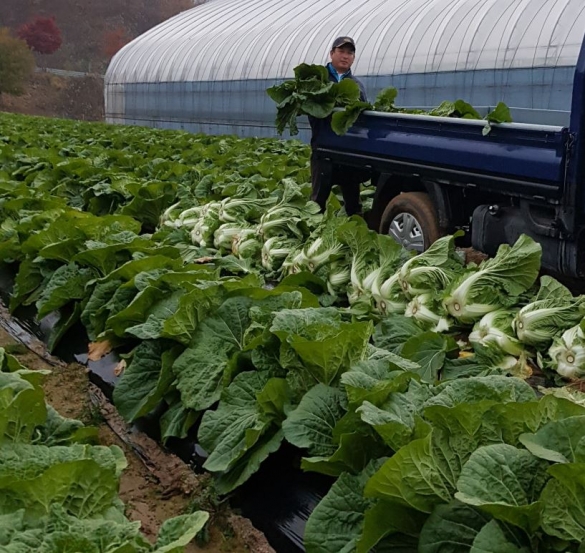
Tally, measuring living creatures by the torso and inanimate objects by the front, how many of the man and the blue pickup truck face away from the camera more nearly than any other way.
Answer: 0

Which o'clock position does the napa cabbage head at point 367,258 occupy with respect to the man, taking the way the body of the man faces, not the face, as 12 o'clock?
The napa cabbage head is roughly at 12 o'clock from the man.

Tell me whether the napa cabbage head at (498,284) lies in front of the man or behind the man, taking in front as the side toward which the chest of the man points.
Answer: in front

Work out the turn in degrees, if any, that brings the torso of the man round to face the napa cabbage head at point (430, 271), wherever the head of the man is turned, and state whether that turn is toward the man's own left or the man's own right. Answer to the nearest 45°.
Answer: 0° — they already face it

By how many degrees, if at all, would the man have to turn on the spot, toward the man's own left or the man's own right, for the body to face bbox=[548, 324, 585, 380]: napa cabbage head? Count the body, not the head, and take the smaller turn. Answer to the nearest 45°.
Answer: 0° — they already face it

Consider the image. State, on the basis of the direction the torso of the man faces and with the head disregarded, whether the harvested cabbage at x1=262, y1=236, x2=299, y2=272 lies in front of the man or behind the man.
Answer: in front

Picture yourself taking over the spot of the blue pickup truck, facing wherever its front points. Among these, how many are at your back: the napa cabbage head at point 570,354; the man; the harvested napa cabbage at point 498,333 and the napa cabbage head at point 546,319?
1

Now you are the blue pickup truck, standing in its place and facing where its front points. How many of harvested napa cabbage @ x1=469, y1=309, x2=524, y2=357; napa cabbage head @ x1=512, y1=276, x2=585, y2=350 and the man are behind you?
1

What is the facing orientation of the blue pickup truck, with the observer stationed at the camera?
facing the viewer and to the right of the viewer

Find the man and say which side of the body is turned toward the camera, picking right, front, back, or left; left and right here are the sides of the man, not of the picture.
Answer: front

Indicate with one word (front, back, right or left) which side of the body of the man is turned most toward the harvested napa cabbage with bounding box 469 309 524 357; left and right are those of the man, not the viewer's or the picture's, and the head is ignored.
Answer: front
